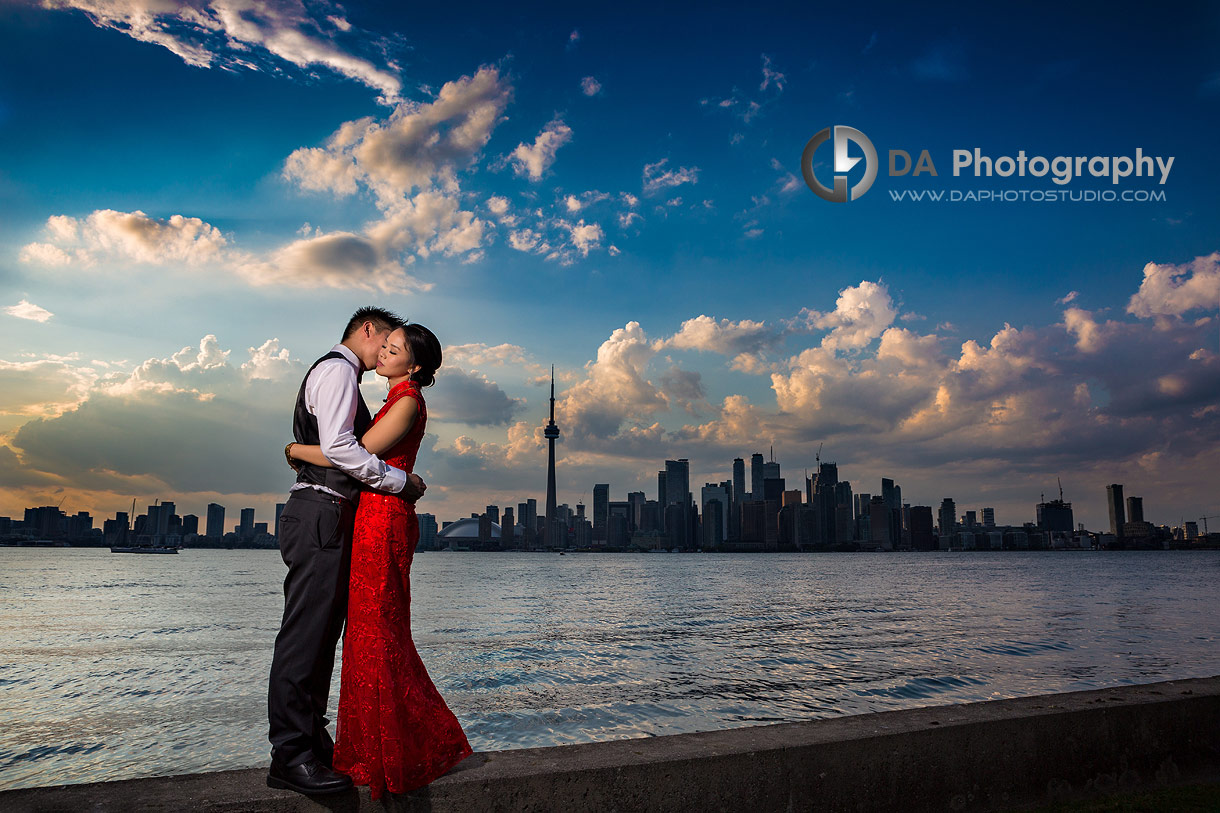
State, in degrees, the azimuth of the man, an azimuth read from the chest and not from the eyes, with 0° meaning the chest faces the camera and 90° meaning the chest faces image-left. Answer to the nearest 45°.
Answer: approximately 270°

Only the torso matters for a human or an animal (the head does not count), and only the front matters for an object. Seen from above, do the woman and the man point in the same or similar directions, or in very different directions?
very different directions

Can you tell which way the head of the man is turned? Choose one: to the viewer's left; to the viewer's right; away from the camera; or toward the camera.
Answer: to the viewer's right

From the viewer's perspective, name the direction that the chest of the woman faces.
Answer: to the viewer's left
